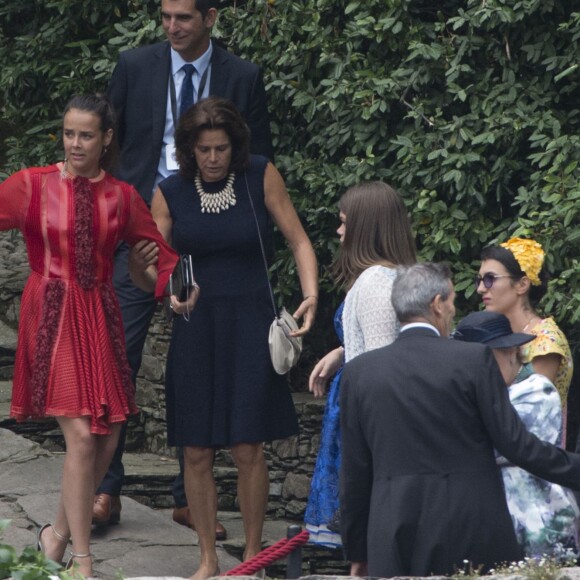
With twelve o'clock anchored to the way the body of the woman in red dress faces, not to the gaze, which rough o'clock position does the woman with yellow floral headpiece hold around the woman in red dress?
The woman with yellow floral headpiece is roughly at 9 o'clock from the woman in red dress.

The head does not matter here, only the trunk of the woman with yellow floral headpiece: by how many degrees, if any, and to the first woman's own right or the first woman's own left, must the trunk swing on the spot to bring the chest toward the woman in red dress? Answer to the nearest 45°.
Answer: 0° — they already face them

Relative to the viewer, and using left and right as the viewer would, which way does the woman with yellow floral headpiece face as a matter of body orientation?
facing to the left of the viewer

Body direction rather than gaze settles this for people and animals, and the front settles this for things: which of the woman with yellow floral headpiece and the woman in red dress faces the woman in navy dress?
the woman with yellow floral headpiece

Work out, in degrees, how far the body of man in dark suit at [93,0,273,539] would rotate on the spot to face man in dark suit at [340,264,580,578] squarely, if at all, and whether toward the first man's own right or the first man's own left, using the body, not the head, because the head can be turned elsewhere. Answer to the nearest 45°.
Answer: approximately 45° to the first man's own left

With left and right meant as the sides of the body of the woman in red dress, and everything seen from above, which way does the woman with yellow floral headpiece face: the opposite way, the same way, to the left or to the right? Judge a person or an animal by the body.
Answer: to the right

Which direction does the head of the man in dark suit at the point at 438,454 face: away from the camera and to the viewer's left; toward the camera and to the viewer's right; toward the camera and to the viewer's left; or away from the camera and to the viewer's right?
away from the camera and to the viewer's right

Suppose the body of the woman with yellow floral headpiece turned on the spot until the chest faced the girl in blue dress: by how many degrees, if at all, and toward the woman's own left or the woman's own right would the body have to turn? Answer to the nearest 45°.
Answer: approximately 45° to the woman's own left

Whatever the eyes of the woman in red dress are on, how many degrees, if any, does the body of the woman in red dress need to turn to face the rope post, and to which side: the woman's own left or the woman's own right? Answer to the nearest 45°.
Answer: approximately 45° to the woman's own left
